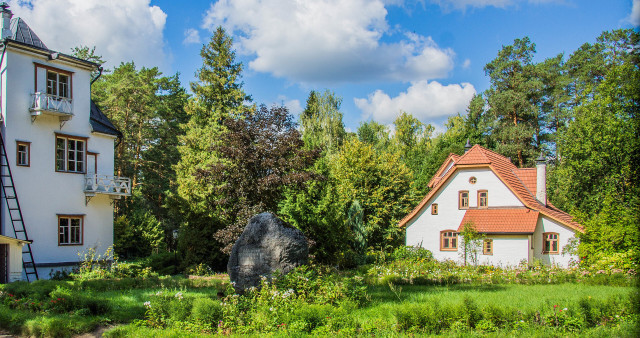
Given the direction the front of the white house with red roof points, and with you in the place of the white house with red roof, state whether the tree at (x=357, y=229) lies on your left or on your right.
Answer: on your right

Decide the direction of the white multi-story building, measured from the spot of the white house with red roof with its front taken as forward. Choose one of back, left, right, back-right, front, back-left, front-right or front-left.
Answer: front-right

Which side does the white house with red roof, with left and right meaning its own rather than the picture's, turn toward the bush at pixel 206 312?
front

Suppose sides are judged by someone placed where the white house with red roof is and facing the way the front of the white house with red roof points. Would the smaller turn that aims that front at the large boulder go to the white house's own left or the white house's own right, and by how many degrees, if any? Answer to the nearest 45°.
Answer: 0° — it already faces it

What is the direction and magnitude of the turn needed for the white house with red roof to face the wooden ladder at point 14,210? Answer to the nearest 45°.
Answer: approximately 45° to its right

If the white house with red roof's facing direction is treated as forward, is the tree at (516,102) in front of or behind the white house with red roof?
behind

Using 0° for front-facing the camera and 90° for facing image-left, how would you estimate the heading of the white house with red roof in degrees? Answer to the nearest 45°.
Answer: approximately 0°

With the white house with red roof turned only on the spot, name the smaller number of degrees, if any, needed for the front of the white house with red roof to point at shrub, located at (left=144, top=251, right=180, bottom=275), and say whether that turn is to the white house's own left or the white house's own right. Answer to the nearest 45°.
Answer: approximately 45° to the white house's own right
